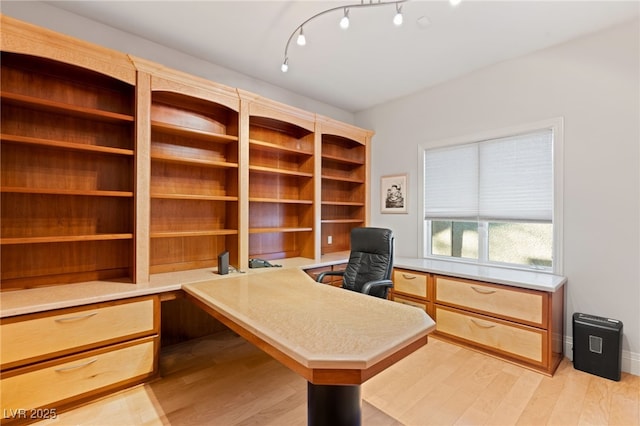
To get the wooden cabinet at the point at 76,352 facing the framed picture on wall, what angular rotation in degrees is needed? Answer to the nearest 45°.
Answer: approximately 45° to its left

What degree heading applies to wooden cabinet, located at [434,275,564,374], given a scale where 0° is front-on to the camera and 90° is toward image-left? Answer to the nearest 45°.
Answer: approximately 45°

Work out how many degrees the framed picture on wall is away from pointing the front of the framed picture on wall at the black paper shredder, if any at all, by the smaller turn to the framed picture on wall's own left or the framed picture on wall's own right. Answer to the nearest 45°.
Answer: approximately 90° to the framed picture on wall's own left

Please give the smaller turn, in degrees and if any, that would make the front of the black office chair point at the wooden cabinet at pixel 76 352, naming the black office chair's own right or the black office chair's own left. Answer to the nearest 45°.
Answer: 0° — it already faces it

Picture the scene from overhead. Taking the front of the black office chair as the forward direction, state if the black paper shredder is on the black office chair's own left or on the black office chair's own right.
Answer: on the black office chair's own left

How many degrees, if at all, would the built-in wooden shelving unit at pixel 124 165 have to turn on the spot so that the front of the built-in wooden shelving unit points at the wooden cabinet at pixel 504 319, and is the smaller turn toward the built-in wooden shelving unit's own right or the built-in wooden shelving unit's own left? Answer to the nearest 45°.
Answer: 0° — it already faces it

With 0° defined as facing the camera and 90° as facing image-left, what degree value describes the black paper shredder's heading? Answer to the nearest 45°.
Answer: approximately 45°

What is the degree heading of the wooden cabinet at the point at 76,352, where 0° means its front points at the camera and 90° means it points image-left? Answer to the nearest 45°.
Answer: approximately 315°
